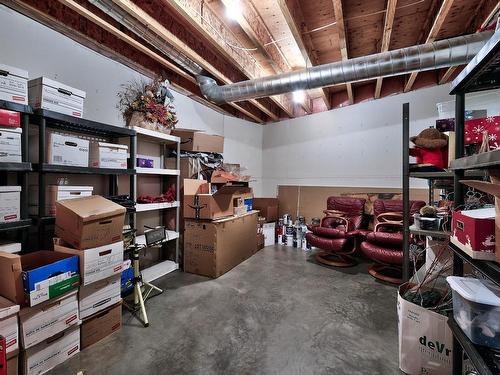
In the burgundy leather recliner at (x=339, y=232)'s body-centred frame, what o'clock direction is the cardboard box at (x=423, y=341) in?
The cardboard box is roughly at 10 o'clock from the burgundy leather recliner.

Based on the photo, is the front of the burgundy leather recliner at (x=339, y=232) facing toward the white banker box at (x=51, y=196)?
yes

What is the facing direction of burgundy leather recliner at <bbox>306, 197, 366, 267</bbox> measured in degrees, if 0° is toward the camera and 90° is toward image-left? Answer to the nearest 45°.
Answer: approximately 45°

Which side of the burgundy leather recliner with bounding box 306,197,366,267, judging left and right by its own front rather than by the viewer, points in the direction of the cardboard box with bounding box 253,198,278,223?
right
